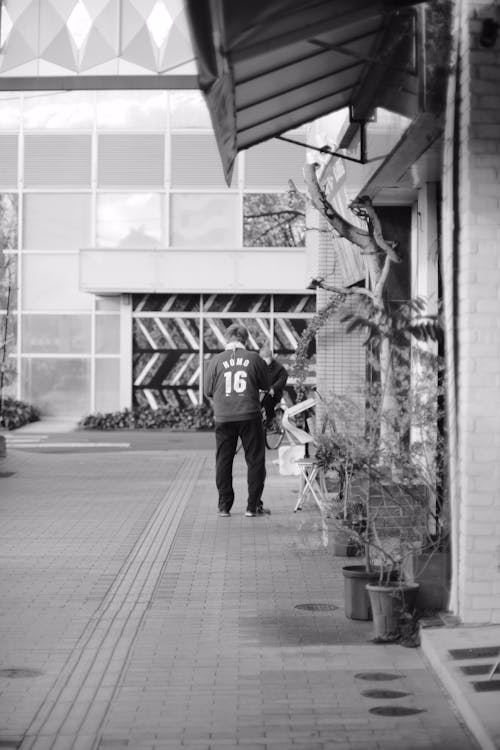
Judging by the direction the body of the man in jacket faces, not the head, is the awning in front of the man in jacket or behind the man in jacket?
behind

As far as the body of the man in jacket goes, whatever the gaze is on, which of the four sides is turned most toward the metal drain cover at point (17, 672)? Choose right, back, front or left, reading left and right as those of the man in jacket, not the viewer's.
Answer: back

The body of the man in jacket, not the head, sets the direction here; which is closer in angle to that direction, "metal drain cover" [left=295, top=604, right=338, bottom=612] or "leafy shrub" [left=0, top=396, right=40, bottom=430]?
the leafy shrub

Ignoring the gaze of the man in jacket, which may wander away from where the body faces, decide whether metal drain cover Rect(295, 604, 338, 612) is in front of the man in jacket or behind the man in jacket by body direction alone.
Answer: behind

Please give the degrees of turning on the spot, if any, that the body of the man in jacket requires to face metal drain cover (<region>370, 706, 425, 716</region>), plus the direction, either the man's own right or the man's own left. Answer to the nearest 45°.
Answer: approximately 180°

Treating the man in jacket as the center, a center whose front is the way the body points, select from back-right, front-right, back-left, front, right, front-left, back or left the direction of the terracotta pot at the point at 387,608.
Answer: back

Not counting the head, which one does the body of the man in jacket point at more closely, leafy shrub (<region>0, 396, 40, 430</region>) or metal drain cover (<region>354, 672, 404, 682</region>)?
the leafy shrub

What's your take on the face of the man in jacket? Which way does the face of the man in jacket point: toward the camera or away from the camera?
away from the camera

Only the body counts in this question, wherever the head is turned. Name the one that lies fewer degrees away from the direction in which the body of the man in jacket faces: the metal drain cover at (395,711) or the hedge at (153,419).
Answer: the hedge

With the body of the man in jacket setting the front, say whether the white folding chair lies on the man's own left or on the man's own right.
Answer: on the man's own right

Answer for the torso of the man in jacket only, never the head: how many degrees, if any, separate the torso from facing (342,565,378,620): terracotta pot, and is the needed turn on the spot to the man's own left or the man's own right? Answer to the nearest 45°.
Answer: approximately 180°

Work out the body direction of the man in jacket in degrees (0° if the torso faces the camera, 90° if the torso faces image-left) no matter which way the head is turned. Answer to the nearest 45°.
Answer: approximately 180°

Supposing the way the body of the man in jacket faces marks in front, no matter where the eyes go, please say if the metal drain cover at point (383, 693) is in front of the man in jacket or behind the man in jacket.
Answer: behind

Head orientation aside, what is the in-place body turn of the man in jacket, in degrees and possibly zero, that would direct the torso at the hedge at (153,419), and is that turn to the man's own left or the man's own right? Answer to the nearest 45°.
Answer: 0° — they already face it

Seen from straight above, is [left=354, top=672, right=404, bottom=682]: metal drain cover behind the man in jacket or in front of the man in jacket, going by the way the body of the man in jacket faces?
behind

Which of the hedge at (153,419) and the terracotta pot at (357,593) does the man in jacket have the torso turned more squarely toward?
the hedge

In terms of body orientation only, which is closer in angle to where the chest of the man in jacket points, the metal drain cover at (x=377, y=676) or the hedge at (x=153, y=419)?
the hedge
